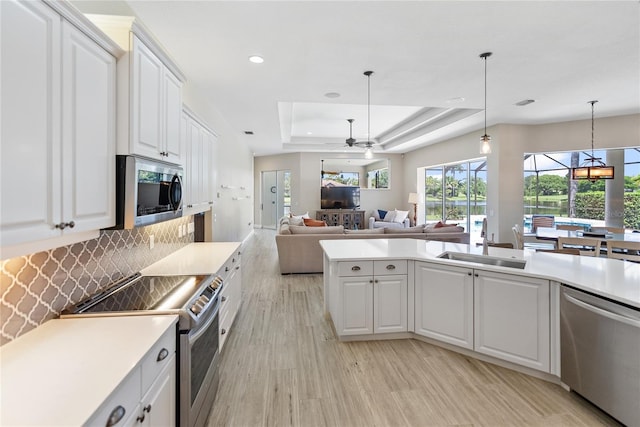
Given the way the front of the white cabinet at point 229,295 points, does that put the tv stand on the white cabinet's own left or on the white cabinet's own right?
on the white cabinet's own left

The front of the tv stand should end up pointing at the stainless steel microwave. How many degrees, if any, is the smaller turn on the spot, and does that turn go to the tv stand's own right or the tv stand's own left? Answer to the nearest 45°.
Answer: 0° — it already faces it

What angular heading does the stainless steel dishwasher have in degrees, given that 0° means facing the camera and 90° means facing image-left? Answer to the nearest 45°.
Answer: approximately 45°

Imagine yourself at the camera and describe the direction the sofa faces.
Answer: facing away from the viewer

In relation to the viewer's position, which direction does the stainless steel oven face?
facing to the right of the viewer

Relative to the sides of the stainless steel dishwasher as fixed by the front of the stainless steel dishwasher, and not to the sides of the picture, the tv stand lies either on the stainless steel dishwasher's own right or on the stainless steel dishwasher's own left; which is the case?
on the stainless steel dishwasher's own right

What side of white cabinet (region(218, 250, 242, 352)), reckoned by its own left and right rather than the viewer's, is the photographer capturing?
right

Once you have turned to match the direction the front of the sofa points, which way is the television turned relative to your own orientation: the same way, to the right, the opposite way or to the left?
the opposite way

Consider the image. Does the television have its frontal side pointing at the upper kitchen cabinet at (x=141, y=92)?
yes

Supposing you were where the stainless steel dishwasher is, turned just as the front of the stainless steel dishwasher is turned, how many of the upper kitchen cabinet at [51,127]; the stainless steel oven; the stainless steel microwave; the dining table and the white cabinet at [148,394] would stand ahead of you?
4

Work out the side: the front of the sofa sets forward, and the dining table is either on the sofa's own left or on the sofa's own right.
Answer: on the sofa's own right

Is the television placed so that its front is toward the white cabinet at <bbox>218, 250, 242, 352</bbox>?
yes

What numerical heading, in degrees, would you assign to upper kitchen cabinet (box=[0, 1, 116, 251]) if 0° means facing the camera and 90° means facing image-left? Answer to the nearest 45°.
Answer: approximately 315°

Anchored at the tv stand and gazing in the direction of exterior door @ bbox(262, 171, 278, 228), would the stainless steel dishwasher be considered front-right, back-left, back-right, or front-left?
back-left
